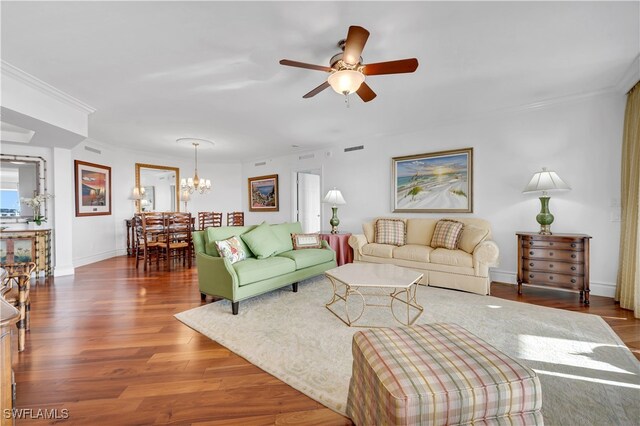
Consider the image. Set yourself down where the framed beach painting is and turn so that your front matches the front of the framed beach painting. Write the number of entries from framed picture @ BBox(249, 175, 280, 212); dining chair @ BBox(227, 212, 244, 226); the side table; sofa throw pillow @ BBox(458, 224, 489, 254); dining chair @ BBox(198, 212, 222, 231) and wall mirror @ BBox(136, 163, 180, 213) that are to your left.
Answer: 1

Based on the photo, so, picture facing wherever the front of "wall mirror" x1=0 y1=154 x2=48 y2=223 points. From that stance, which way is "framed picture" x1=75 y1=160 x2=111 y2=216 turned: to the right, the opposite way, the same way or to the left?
the same way

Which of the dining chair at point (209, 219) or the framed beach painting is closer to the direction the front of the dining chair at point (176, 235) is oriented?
the dining chair

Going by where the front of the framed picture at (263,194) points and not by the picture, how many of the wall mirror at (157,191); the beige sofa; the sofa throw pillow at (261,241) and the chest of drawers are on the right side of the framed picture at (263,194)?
1

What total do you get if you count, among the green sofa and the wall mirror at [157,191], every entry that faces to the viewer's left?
0

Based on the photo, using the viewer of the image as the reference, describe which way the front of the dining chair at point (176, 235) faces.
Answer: facing away from the viewer and to the left of the viewer

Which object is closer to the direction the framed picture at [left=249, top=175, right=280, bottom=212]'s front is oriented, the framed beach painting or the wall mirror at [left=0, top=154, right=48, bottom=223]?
the wall mirror

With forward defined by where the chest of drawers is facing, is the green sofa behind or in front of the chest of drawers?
in front

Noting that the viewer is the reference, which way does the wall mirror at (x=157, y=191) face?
facing the viewer and to the right of the viewer

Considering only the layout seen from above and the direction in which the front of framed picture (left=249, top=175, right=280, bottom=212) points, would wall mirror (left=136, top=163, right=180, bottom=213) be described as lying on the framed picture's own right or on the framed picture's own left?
on the framed picture's own right

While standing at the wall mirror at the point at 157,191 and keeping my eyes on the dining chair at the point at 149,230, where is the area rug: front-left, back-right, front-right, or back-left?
front-left

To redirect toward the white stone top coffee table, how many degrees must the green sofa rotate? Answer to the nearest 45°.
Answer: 0° — it already faces it

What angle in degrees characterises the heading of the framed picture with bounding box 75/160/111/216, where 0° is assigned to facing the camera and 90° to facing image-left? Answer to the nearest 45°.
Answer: approximately 315°

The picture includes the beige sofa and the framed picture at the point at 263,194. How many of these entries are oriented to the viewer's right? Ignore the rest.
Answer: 0

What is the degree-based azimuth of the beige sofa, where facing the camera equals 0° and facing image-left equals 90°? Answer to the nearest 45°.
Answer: approximately 45°

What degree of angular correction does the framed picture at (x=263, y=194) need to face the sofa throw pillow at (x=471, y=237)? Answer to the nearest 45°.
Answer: approximately 90° to its left

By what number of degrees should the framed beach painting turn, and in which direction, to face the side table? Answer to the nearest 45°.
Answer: approximately 45° to its right
